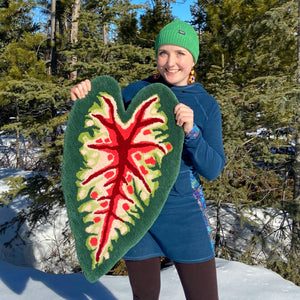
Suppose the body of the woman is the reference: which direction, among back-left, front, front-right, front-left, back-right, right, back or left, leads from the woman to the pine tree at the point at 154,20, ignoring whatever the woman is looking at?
back-right

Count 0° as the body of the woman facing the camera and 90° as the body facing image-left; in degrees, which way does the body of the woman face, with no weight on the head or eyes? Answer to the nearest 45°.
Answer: approximately 45°
